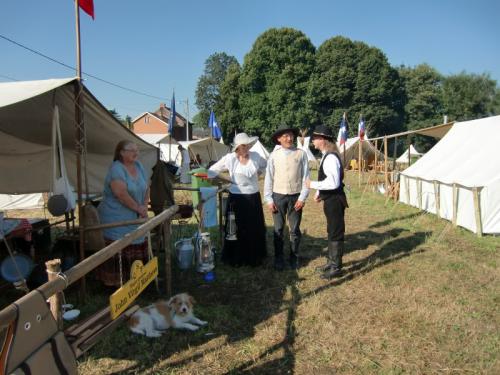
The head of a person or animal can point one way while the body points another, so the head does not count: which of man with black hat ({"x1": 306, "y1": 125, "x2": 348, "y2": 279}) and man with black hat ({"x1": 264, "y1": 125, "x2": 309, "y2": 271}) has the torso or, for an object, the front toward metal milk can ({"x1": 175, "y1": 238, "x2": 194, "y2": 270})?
man with black hat ({"x1": 306, "y1": 125, "x2": 348, "y2": 279})

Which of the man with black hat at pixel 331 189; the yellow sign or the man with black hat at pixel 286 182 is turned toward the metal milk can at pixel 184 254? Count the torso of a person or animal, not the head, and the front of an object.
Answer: the man with black hat at pixel 331 189

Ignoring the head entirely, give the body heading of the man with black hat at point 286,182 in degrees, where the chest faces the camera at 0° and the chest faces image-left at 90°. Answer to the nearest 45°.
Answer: approximately 0°

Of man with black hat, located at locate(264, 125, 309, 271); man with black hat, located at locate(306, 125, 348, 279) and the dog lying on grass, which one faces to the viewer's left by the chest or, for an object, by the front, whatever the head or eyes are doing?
man with black hat, located at locate(306, 125, 348, 279)

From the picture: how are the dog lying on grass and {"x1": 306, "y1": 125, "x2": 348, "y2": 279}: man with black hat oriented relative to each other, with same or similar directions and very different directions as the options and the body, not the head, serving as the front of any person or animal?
very different directions

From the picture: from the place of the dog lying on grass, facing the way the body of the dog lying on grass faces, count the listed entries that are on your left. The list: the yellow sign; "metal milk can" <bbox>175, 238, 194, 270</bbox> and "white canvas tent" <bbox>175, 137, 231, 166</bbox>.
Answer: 2

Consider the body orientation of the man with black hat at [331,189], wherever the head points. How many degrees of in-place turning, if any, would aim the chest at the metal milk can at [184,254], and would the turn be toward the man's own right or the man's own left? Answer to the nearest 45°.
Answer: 0° — they already face it

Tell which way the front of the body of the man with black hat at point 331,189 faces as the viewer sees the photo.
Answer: to the viewer's left

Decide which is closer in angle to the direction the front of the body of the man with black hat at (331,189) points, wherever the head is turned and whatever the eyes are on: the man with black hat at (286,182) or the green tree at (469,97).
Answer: the man with black hat

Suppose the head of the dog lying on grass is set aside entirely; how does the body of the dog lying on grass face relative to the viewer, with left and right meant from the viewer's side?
facing to the right of the viewer

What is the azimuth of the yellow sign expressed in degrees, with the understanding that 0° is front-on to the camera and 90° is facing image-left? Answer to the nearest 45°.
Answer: approximately 315°

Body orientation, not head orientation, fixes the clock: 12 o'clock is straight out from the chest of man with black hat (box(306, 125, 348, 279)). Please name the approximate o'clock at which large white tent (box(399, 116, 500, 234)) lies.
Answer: The large white tent is roughly at 4 o'clock from the man with black hat.

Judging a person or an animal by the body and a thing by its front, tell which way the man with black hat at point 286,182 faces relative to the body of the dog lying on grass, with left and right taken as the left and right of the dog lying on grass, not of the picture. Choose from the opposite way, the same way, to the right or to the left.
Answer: to the right

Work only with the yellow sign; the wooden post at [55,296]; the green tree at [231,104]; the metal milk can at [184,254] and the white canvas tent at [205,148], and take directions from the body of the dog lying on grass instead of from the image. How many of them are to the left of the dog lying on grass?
3
